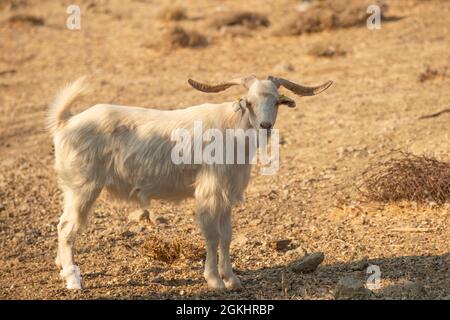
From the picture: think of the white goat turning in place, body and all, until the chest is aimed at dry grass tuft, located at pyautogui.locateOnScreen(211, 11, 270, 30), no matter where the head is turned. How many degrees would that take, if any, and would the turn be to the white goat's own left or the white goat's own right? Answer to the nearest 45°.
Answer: approximately 90° to the white goat's own left

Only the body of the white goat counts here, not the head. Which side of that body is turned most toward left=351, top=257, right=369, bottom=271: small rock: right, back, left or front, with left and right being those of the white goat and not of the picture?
front

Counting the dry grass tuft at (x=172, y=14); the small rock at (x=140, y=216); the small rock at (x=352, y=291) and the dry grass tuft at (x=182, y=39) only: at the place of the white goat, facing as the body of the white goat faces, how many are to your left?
3

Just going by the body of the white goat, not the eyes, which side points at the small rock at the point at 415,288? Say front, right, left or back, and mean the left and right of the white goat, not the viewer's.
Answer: front

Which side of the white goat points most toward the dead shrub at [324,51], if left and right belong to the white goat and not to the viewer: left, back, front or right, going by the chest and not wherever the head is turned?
left

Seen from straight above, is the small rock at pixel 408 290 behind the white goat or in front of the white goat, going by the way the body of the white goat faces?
in front

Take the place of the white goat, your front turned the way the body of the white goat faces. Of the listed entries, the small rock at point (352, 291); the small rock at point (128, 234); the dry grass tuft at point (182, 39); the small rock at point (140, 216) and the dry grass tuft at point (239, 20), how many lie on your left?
4

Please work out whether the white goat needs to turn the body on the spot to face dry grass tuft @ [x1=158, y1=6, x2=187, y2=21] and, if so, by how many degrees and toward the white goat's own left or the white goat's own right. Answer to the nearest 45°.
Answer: approximately 90° to the white goat's own left

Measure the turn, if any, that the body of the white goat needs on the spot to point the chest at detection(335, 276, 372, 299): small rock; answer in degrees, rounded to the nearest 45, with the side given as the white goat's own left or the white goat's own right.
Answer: approximately 45° to the white goat's own right

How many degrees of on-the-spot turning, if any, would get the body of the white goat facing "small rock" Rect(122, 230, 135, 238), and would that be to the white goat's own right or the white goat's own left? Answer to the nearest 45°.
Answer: approximately 90° to the white goat's own left

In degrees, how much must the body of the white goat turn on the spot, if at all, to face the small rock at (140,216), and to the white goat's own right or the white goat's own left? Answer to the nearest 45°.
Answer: approximately 90° to the white goat's own left

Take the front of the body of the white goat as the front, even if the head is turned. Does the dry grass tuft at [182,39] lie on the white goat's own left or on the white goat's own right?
on the white goat's own left

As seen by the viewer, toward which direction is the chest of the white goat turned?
to the viewer's right

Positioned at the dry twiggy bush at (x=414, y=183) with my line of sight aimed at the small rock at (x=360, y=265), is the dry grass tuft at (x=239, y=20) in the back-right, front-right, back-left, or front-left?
back-right
